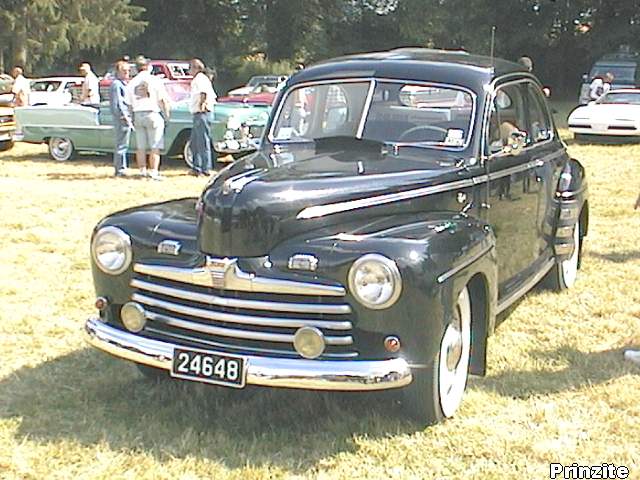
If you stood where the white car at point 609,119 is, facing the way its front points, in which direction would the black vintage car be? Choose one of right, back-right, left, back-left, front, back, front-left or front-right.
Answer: front-left

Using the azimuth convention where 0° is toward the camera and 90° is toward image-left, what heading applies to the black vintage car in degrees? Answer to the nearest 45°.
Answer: approximately 45°

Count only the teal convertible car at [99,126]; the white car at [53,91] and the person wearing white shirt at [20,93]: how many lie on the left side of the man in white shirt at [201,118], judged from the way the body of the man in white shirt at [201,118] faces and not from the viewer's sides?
0

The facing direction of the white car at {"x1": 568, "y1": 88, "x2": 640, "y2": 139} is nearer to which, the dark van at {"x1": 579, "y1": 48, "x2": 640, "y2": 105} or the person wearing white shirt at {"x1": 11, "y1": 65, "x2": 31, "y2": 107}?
the person wearing white shirt

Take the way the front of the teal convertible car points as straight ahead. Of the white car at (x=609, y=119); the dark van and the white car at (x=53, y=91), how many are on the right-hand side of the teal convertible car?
0

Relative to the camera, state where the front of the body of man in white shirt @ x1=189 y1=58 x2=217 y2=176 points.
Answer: to the viewer's left

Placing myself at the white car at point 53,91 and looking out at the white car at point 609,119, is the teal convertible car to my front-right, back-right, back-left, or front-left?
front-right

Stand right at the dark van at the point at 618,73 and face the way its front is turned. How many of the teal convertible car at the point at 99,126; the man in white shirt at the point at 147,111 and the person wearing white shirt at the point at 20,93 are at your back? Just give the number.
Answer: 0

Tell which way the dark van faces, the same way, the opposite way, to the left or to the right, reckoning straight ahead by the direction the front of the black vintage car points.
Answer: the same way

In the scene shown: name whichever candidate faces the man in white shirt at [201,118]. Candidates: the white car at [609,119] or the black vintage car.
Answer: the white car

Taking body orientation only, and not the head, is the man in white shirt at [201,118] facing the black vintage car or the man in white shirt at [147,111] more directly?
the man in white shirt

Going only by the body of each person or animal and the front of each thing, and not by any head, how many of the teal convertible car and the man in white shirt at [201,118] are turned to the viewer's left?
1

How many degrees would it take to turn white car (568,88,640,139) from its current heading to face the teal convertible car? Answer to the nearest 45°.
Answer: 0° — it already faces it

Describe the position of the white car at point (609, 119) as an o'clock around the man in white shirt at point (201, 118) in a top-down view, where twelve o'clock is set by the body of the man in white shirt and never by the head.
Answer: The white car is roughly at 5 o'clock from the man in white shirt.
